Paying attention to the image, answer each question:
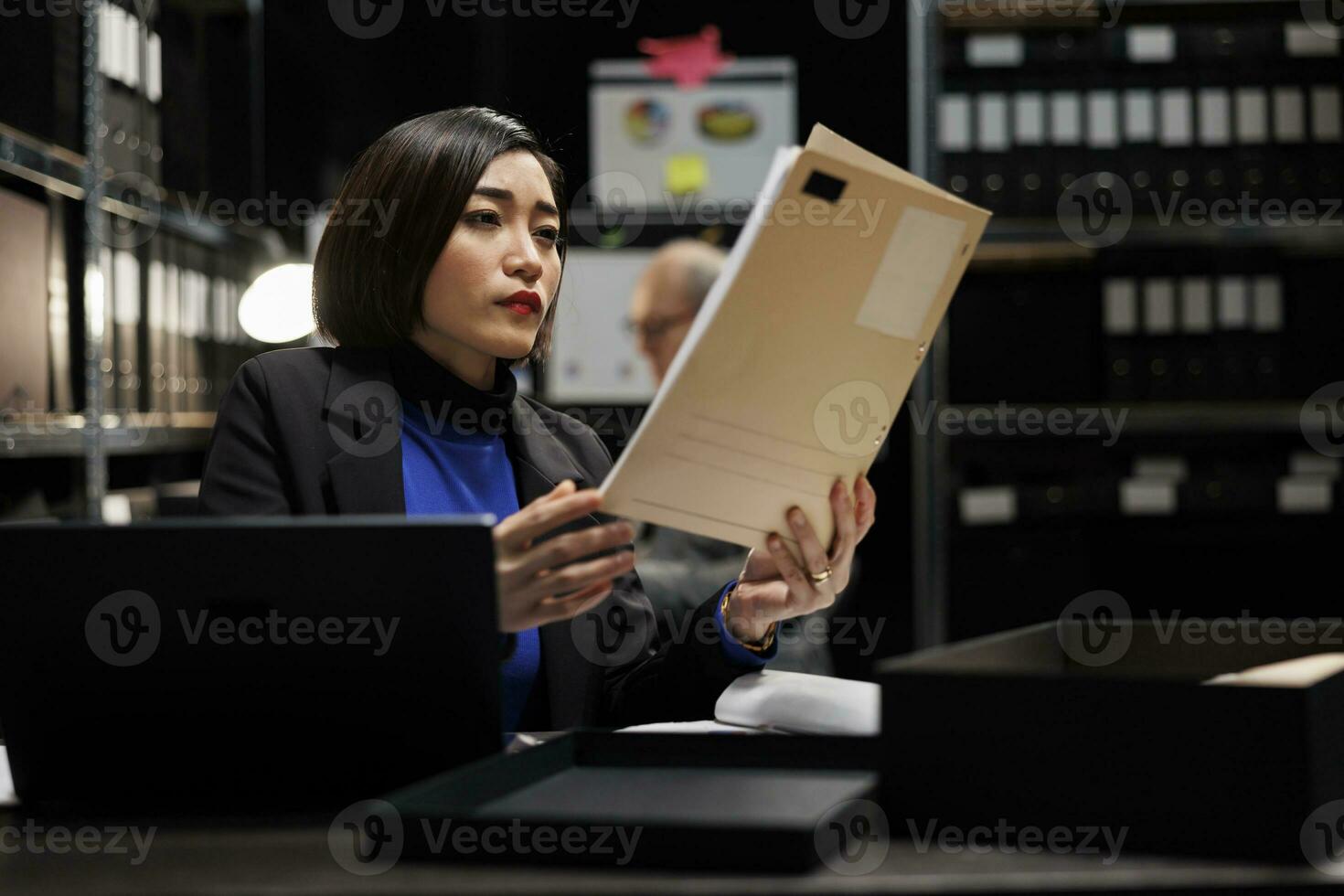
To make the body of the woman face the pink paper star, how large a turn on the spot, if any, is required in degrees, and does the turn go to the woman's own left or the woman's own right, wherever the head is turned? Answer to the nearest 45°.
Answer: approximately 135° to the woman's own left

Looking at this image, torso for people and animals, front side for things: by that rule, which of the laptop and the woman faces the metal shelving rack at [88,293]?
the laptop

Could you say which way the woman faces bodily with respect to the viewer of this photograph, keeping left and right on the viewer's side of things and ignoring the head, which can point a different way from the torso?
facing the viewer and to the right of the viewer

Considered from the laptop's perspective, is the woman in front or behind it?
in front

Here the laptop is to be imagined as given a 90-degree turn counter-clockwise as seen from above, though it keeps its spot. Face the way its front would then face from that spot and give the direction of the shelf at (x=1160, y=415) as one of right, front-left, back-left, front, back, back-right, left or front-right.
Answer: back-right

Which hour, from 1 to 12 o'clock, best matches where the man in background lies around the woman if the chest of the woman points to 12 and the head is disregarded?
The man in background is roughly at 8 o'clock from the woman.

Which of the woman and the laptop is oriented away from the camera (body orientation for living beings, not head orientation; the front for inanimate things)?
the laptop

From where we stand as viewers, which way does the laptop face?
facing away from the viewer

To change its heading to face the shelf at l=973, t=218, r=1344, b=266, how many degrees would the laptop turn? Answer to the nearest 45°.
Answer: approximately 45° to its right

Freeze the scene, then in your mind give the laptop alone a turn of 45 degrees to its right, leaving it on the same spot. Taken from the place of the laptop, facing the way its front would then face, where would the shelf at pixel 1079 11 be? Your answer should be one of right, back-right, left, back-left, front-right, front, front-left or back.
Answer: front

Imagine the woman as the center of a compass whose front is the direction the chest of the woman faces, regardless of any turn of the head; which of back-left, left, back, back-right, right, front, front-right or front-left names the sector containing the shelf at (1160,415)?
left
